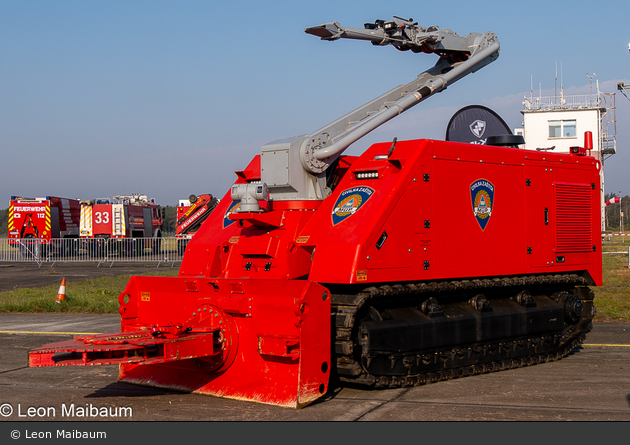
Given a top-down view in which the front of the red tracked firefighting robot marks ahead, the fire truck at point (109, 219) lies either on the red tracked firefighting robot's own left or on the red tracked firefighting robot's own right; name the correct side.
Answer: on the red tracked firefighting robot's own right

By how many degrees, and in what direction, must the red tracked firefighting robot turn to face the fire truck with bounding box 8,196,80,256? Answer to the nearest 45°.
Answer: approximately 90° to its right

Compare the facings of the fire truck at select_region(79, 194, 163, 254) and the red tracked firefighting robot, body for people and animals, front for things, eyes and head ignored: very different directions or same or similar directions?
very different directions

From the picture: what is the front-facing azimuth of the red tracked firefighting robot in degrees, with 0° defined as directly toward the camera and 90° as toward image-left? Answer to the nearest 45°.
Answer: approximately 45°

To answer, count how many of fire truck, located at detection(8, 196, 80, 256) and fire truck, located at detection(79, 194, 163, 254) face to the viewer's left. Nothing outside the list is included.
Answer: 0
